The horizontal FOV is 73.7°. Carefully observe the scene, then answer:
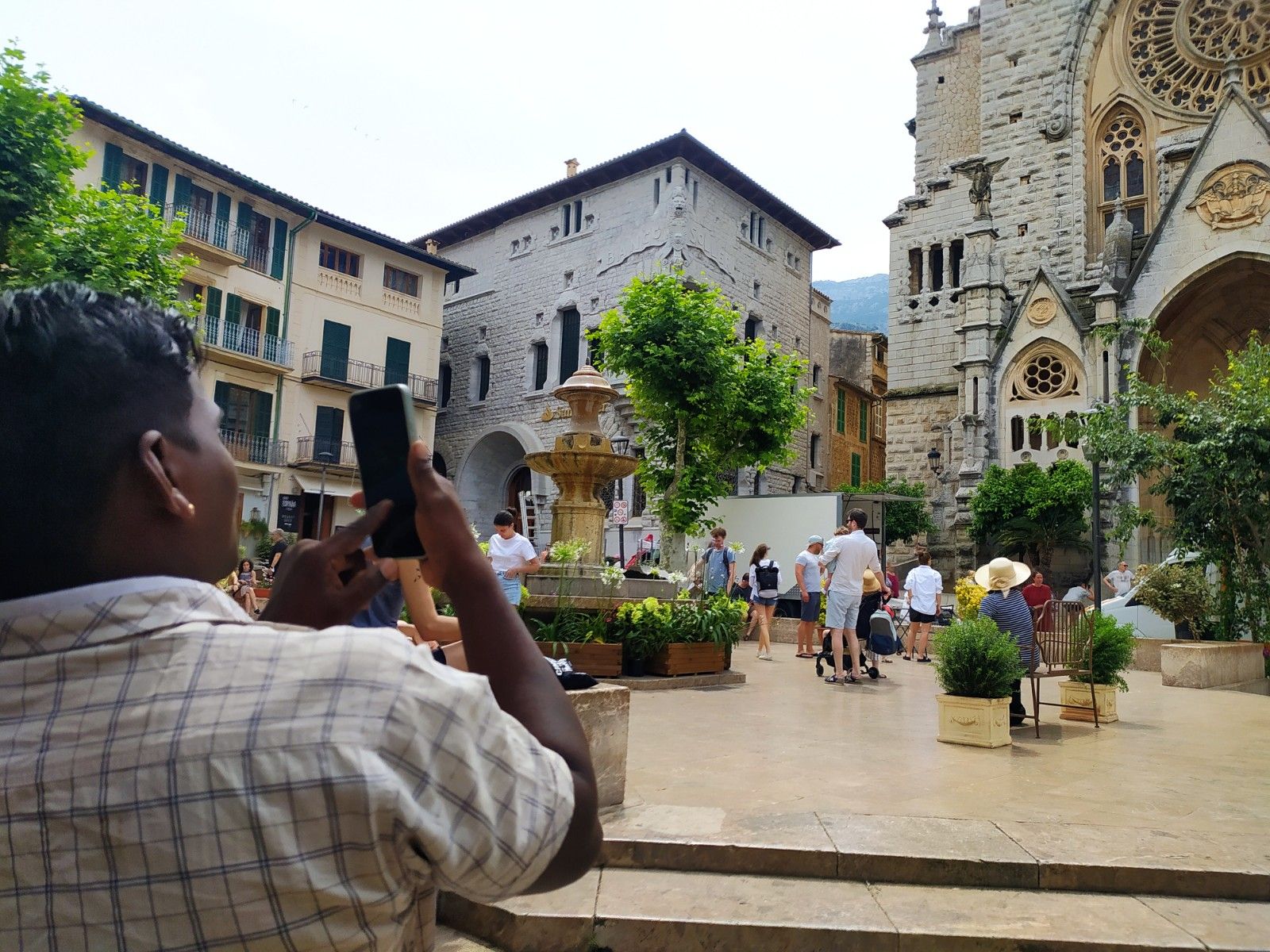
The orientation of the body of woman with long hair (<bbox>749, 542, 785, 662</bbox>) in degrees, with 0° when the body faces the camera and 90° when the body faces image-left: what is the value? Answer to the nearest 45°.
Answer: approximately 180°

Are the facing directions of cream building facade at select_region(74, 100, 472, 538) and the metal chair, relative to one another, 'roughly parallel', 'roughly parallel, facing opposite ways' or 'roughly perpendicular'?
roughly perpendicular

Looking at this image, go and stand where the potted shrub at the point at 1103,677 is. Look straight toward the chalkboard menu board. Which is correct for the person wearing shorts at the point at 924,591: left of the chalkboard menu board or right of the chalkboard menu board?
right

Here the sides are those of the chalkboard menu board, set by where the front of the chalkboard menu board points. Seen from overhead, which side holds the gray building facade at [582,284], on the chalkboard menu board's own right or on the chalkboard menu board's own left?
on the chalkboard menu board's own left

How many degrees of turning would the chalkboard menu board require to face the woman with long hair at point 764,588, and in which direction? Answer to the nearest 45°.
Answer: approximately 45° to its left

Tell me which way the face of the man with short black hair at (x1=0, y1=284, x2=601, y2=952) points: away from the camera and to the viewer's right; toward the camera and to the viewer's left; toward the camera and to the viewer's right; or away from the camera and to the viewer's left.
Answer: away from the camera and to the viewer's right

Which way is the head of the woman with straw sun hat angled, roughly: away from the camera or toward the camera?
away from the camera
